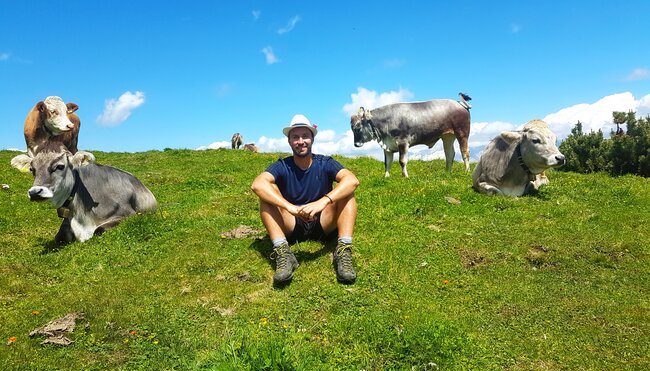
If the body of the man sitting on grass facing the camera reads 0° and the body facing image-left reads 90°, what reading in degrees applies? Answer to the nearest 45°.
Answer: approximately 0°

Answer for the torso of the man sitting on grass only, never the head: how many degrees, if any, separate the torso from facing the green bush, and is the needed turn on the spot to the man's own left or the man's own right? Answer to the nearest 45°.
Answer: approximately 135° to the man's own left

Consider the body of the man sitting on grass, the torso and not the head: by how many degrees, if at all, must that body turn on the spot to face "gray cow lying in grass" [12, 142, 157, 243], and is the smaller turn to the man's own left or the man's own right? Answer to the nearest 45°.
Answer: approximately 135° to the man's own right

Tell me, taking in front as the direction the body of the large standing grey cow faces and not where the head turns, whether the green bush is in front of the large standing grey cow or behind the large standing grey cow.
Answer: behind
